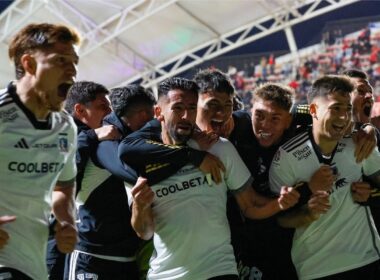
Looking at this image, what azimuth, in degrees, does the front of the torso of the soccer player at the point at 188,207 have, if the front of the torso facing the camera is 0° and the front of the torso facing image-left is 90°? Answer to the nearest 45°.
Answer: approximately 0°

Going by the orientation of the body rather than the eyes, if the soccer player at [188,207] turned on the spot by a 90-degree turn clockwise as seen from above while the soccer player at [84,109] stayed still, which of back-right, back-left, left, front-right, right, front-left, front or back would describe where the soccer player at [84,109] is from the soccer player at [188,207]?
front-right

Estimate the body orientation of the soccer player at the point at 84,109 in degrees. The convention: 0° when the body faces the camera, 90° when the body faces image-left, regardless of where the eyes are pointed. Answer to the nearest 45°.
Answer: approximately 270°

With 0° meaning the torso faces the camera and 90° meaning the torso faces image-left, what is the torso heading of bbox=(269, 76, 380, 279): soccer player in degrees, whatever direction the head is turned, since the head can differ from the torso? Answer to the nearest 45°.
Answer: approximately 315°

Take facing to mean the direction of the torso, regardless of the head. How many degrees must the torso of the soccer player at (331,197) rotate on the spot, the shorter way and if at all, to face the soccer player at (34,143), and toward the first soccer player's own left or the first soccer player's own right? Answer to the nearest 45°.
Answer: approximately 90° to the first soccer player's own right

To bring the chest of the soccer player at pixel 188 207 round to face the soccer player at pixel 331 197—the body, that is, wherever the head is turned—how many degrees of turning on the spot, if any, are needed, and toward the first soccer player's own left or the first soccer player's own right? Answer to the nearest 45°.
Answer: approximately 90° to the first soccer player's own left
